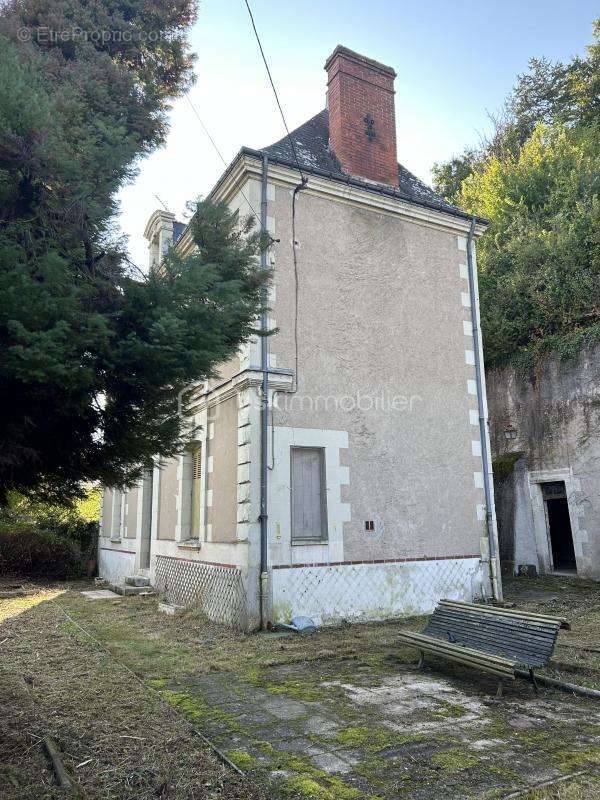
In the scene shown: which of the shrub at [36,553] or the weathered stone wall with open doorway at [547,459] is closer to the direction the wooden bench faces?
the shrub

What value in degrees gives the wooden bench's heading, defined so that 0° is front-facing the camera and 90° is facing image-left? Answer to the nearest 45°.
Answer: approximately 45°

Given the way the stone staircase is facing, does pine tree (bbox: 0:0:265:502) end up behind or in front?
in front

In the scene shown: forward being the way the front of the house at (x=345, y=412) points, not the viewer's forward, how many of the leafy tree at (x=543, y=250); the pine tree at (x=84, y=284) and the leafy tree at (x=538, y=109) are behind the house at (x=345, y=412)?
2

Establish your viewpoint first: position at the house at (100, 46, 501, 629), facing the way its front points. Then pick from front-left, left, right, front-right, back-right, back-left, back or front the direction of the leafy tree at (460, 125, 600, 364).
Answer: back

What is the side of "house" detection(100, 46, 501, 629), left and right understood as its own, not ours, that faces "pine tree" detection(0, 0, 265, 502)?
front

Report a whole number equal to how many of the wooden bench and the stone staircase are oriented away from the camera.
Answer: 0

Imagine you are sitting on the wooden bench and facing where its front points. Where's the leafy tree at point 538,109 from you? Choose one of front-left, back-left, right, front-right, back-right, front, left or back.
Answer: back-right

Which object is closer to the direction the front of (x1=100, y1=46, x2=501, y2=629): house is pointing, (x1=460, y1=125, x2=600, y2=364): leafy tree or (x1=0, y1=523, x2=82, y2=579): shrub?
the shrub
